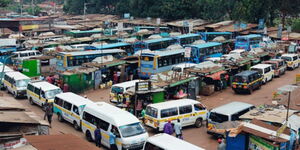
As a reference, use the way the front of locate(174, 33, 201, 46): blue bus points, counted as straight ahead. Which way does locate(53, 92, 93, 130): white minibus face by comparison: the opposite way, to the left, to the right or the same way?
to the left

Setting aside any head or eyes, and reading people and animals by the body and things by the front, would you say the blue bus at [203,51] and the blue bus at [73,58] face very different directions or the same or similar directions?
same or similar directions

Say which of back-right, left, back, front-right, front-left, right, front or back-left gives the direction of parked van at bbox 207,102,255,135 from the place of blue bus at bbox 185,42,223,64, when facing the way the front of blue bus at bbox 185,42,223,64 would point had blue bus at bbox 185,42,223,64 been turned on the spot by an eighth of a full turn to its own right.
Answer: left

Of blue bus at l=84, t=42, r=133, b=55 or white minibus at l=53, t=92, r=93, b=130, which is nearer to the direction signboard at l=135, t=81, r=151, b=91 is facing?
the white minibus

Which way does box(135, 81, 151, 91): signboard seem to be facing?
toward the camera

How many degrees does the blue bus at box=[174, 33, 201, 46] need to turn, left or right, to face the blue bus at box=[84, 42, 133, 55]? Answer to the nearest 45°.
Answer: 0° — it already faces it

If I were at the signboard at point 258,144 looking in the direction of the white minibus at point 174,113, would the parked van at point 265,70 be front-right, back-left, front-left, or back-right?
front-right
